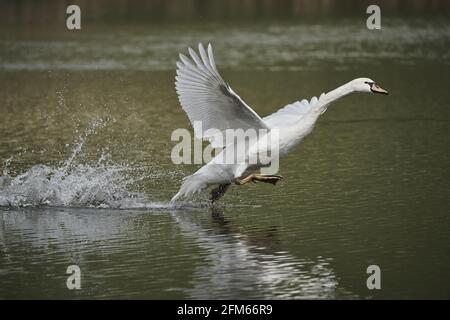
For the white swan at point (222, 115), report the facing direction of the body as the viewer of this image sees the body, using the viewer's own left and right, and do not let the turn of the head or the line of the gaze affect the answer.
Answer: facing to the right of the viewer

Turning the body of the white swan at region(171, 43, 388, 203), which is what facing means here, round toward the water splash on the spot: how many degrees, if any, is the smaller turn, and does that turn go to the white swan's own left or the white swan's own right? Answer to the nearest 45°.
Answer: approximately 135° to the white swan's own left
